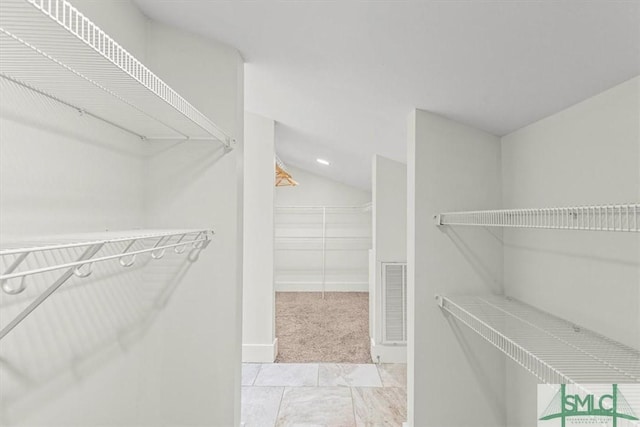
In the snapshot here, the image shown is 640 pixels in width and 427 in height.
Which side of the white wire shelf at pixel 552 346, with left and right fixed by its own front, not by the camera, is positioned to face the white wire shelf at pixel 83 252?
front

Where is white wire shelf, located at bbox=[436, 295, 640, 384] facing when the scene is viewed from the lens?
facing the viewer and to the left of the viewer

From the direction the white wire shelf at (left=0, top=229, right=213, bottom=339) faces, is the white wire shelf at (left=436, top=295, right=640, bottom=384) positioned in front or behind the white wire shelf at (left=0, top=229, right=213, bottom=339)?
in front

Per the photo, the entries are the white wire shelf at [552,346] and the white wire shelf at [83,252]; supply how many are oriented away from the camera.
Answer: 0

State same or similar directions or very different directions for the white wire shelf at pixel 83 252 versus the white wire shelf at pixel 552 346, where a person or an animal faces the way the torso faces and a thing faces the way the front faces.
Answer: very different directions
